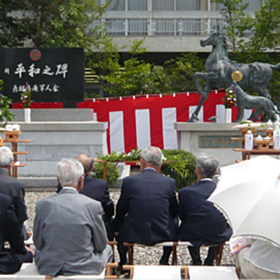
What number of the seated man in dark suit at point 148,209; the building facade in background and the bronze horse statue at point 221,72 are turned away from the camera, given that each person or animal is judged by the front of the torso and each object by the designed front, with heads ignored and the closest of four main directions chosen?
1

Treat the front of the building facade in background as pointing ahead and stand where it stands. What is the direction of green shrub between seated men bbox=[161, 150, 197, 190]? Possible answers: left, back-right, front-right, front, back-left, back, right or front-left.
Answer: front

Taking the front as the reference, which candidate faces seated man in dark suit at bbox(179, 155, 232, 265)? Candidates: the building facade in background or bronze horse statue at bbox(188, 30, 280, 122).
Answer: the building facade in background

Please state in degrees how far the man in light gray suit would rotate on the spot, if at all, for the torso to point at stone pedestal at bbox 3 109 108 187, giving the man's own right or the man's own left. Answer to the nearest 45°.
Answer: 0° — they already face it

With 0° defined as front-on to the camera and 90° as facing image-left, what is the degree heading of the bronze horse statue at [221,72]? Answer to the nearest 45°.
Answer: approximately 90°

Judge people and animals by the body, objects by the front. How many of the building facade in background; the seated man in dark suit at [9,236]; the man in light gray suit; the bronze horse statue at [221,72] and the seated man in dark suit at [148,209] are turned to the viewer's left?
1

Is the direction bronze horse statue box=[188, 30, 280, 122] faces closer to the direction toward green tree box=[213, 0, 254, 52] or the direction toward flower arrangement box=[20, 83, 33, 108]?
the flower arrangement

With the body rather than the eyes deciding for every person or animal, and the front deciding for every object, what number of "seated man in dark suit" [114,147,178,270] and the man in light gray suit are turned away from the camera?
2

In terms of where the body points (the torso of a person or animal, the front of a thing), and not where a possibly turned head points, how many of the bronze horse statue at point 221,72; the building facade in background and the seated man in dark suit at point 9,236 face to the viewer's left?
1

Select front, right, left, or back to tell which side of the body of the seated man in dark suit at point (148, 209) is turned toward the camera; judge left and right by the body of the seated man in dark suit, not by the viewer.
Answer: back

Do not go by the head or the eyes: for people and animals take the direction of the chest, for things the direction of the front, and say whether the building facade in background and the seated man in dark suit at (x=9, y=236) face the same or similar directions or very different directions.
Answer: very different directions

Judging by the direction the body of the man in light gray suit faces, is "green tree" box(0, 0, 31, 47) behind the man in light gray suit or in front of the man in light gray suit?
in front

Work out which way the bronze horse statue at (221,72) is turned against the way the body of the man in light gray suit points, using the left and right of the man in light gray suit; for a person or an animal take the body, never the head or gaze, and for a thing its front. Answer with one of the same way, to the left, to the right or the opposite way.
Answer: to the left

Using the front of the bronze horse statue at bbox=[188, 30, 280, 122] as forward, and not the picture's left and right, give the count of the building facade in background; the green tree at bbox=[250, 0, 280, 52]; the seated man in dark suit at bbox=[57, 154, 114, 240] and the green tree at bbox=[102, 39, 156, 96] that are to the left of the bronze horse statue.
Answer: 1

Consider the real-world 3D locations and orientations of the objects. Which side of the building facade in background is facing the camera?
front

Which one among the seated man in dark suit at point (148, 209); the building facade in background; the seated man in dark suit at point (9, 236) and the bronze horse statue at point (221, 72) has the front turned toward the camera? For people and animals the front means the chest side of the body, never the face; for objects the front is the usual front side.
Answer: the building facade in background

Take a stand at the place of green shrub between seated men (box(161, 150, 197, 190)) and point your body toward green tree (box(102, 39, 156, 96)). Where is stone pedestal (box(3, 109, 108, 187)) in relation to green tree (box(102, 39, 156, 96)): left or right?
left

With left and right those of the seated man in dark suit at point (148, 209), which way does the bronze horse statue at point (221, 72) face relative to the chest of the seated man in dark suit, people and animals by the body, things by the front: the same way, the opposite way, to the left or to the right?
to the left

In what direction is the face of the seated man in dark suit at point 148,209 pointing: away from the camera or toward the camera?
away from the camera

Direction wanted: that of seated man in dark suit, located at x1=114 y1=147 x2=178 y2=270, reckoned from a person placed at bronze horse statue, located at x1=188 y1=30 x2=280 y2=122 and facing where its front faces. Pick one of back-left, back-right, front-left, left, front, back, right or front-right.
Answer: left

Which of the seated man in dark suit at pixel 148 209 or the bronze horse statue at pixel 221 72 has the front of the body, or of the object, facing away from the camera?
the seated man in dark suit
